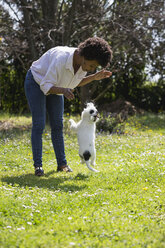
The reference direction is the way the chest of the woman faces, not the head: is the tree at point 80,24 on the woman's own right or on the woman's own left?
on the woman's own left

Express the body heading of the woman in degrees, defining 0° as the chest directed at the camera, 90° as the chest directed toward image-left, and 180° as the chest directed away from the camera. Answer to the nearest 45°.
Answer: approximately 315°
